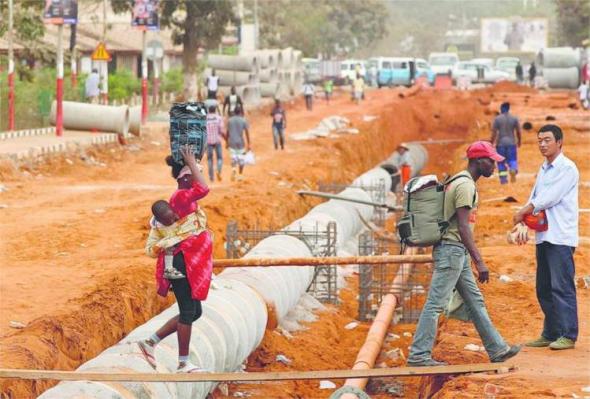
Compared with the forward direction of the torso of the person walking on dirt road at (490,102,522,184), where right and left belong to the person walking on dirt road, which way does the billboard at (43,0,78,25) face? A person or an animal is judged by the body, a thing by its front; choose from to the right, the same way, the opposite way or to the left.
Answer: the opposite way

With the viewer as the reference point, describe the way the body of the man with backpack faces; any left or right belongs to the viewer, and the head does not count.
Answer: facing to the right of the viewer

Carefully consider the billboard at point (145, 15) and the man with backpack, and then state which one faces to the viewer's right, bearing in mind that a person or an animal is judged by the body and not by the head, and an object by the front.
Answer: the man with backpack

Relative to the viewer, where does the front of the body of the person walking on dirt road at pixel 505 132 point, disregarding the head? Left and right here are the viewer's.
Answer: facing away from the viewer

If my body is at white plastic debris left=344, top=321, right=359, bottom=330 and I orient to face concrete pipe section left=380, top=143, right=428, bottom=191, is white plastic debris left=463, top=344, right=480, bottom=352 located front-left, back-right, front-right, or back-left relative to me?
back-right

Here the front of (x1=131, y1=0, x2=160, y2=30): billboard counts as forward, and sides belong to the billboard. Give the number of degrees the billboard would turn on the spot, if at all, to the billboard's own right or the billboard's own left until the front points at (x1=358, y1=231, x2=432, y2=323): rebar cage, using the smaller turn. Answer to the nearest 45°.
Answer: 0° — it already faces it

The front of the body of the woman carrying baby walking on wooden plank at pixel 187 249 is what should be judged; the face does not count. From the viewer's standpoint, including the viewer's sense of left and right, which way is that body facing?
facing to the right of the viewer
